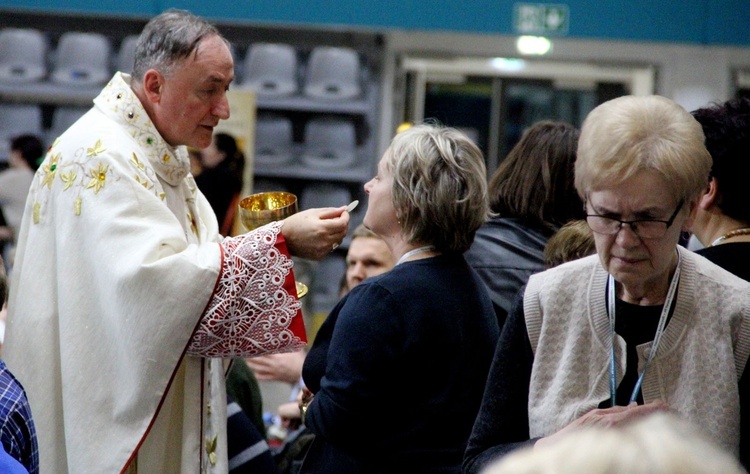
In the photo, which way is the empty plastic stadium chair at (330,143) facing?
toward the camera

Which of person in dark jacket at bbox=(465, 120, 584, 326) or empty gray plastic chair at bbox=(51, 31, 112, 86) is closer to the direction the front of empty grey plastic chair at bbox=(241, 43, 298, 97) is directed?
the person in dark jacket

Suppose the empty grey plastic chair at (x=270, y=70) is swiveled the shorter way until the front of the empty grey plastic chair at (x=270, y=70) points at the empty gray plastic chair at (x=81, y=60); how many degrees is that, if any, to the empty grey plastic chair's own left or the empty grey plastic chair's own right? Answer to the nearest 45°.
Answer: approximately 90° to the empty grey plastic chair's own right

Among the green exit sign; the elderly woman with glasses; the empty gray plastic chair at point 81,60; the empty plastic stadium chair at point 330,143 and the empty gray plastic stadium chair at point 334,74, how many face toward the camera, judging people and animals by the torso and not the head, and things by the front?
5

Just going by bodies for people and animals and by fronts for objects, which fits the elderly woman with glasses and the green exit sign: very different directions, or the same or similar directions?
same or similar directions

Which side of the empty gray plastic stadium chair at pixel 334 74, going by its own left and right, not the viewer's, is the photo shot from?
front

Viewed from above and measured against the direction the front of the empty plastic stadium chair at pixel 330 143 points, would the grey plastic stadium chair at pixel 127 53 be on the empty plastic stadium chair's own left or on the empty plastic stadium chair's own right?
on the empty plastic stadium chair's own right

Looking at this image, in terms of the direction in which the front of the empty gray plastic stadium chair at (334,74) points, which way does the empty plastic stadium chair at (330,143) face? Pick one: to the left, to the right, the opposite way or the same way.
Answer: the same way

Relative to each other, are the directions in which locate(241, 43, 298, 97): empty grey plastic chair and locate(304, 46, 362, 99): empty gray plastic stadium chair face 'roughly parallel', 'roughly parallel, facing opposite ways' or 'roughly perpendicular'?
roughly parallel

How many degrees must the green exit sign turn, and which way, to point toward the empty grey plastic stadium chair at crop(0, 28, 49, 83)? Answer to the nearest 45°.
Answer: approximately 90° to its right

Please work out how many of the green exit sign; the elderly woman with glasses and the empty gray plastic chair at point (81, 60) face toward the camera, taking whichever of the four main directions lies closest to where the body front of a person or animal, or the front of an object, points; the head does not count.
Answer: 3

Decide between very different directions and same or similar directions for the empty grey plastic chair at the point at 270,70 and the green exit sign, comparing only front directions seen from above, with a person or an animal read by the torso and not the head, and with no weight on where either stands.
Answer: same or similar directions

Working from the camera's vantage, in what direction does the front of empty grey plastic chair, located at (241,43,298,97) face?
facing the viewer

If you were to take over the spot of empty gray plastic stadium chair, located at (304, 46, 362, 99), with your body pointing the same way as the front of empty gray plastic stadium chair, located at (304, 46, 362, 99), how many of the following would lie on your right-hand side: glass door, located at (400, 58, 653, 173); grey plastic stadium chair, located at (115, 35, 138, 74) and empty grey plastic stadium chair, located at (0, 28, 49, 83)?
2

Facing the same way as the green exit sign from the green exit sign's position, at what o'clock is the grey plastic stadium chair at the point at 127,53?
The grey plastic stadium chair is roughly at 3 o'clock from the green exit sign.
